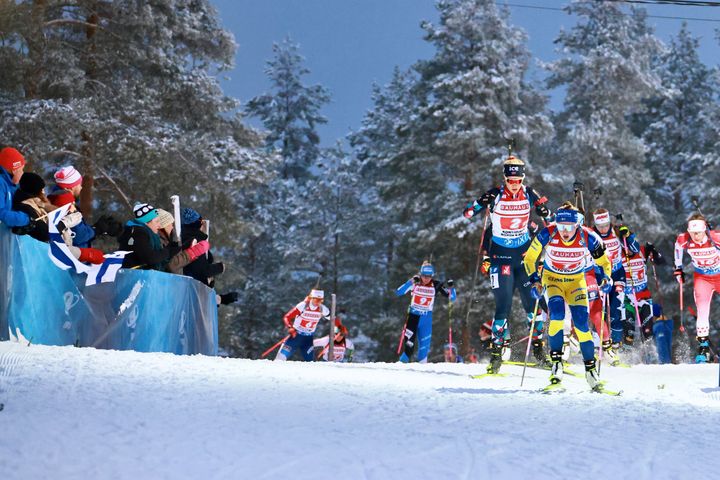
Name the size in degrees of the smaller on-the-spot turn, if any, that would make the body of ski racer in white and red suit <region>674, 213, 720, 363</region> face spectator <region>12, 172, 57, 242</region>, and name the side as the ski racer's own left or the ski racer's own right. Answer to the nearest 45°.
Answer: approximately 45° to the ski racer's own right

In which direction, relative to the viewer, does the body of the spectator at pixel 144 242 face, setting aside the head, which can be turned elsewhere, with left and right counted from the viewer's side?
facing to the right of the viewer

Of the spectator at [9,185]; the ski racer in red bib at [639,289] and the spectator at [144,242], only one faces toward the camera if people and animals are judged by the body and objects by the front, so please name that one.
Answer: the ski racer in red bib

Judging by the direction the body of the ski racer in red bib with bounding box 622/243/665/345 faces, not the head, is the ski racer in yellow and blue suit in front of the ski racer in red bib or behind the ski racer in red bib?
in front

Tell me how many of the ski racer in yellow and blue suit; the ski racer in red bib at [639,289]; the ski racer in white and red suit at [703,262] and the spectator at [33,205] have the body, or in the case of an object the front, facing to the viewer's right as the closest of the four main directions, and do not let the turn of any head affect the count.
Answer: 1

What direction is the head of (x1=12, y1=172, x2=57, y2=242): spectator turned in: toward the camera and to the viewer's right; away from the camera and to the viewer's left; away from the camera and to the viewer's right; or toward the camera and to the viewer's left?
away from the camera and to the viewer's right

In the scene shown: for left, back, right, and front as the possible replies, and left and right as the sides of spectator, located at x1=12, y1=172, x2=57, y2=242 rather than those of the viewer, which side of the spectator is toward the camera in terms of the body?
right

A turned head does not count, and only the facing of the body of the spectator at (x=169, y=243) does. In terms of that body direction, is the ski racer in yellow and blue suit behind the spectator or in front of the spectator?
in front

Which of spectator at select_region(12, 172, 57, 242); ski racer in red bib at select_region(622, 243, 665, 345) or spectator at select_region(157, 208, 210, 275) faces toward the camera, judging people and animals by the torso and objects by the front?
the ski racer in red bib

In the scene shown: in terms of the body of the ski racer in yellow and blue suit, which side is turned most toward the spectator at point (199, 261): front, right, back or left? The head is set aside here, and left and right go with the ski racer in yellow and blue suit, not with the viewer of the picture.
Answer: right

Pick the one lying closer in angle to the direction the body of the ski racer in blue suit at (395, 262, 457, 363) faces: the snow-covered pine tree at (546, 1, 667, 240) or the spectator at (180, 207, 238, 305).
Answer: the spectator

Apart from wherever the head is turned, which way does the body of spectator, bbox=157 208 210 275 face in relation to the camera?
to the viewer's right

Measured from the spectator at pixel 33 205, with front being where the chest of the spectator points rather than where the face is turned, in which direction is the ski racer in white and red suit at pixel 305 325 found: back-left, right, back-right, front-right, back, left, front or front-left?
front-left

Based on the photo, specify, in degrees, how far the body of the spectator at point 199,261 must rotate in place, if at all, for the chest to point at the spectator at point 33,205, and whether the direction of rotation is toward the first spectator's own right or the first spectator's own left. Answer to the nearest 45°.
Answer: approximately 135° to the first spectator's own right

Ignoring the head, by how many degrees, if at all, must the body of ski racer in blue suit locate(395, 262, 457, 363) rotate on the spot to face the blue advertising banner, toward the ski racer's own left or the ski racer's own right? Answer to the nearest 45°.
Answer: approximately 45° to the ski racer's own right

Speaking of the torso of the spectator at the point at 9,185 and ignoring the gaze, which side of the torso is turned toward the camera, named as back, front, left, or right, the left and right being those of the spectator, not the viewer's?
right
